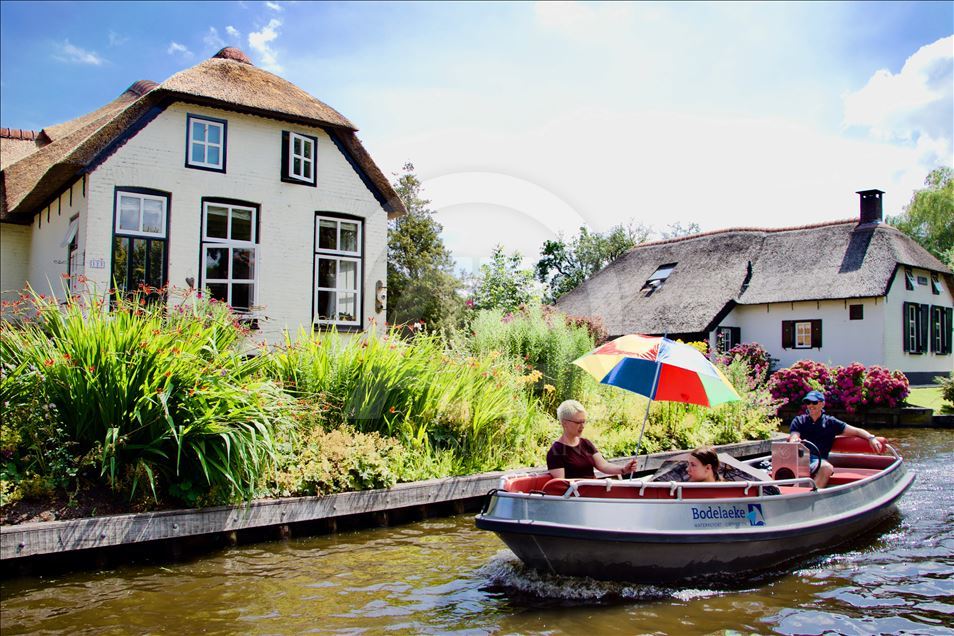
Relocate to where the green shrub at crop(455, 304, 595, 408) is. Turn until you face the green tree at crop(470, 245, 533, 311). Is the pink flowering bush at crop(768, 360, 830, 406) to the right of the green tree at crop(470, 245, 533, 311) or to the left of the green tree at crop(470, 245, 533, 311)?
right

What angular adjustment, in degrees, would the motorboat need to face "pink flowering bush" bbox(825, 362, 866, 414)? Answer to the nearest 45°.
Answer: approximately 135° to its right

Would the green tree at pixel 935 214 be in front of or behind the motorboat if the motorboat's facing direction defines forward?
behind

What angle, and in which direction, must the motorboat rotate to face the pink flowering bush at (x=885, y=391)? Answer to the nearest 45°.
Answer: approximately 135° to its right

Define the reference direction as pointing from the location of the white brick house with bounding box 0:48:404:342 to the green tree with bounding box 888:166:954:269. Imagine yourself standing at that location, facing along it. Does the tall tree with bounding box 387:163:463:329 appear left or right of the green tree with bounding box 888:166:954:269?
left

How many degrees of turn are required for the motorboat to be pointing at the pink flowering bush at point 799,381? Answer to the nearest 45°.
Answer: approximately 135° to its right

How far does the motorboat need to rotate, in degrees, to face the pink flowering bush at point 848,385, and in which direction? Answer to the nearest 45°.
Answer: approximately 135° to its right

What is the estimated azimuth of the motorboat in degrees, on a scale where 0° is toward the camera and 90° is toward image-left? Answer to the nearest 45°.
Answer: approximately 45°

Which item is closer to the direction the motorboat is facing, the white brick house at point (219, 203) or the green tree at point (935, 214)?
the white brick house

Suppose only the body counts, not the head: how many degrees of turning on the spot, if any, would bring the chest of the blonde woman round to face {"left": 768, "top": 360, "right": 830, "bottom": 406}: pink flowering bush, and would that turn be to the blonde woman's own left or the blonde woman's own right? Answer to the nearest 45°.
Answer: approximately 135° to the blonde woman's own left
